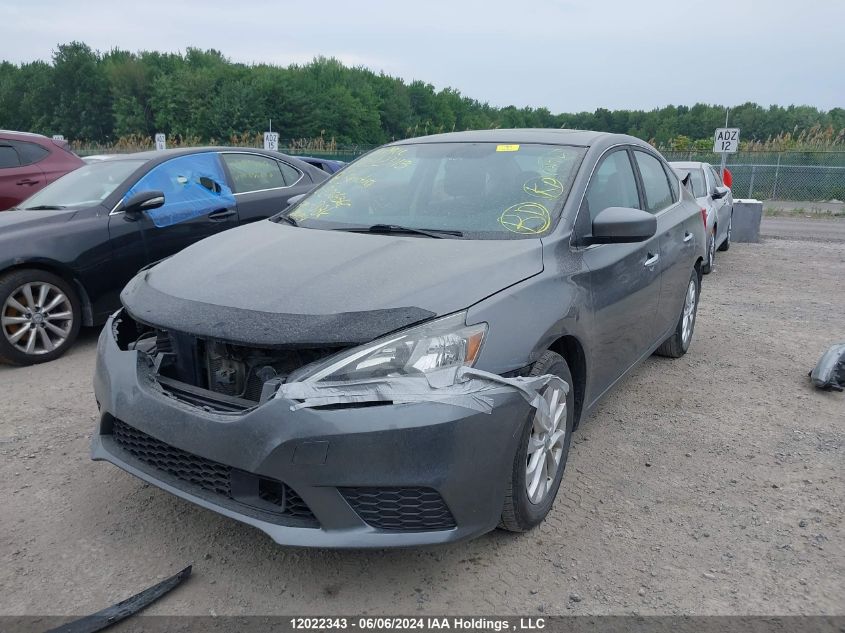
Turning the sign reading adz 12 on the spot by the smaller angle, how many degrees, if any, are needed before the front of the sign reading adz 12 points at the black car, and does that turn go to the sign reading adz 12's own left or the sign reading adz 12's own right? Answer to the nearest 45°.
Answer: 0° — it already faces it

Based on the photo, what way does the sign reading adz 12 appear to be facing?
toward the camera

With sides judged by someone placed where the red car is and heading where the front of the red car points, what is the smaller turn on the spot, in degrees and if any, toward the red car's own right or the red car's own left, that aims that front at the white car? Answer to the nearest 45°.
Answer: approximately 180°

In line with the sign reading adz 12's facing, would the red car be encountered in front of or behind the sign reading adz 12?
in front

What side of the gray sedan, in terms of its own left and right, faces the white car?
back

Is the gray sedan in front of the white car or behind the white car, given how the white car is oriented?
in front

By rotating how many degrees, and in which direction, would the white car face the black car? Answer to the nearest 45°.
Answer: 0° — it already faces it

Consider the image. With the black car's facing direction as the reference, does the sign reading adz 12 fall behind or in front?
behind

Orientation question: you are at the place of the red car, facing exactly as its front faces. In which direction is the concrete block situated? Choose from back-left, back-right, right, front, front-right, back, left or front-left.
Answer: back

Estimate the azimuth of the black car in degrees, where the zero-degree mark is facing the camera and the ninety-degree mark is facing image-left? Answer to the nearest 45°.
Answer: approximately 45°

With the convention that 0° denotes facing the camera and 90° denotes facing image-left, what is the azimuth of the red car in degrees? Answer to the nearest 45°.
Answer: approximately 90°

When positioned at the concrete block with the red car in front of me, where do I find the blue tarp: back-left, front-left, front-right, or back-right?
front-left

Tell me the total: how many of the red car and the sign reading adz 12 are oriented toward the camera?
1

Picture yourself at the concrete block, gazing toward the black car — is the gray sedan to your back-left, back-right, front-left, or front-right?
front-left
